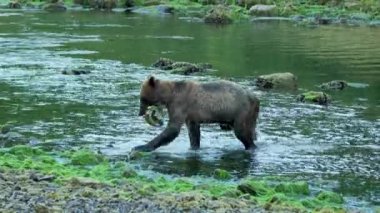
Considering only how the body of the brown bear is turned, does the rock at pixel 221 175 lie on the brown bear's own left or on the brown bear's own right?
on the brown bear's own left

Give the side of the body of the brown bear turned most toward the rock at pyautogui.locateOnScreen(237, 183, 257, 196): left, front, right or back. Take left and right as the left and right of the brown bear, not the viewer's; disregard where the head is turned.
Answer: left

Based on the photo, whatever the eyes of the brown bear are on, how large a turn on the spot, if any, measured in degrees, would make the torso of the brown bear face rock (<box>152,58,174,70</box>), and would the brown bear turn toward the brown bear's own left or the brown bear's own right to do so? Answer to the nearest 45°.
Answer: approximately 90° to the brown bear's own right

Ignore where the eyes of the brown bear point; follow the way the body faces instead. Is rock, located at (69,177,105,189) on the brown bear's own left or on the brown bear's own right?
on the brown bear's own left

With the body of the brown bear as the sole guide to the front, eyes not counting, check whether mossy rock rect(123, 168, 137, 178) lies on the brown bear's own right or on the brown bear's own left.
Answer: on the brown bear's own left

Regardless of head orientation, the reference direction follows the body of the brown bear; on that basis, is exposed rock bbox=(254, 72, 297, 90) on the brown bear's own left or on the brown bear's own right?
on the brown bear's own right

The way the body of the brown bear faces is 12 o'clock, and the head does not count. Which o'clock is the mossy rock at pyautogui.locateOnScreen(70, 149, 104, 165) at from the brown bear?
The mossy rock is roughly at 11 o'clock from the brown bear.

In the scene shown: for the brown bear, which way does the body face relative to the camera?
to the viewer's left

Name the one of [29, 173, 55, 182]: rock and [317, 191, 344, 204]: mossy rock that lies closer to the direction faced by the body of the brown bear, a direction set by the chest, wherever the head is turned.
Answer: the rock
